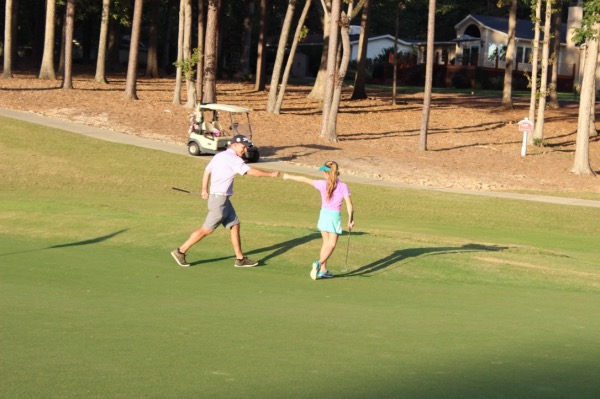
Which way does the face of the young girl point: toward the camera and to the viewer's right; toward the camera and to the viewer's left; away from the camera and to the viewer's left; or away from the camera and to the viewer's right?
away from the camera and to the viewer's left

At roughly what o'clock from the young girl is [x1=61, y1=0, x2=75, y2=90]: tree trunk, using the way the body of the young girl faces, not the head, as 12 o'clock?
The tree trunk is roughly at 11 o'clock from the young girl.

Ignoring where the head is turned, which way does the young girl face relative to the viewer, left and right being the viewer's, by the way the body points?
facing away from the viewer and to the left of the viewer
